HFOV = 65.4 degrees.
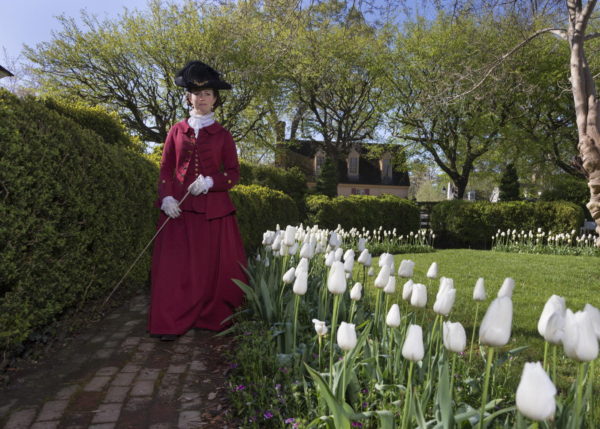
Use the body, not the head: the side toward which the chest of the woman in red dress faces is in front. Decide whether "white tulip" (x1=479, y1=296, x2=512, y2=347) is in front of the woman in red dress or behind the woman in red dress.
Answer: in front

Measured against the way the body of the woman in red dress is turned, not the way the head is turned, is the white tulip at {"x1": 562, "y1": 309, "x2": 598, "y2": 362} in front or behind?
in front

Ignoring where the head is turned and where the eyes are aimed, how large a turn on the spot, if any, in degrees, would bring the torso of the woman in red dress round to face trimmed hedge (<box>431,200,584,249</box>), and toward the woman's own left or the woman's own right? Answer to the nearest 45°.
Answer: approximately 135° to the woman's own left

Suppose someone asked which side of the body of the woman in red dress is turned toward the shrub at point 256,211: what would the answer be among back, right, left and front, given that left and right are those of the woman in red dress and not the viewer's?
back

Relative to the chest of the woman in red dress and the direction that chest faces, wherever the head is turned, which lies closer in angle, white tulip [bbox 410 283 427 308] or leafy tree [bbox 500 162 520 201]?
the white tulip

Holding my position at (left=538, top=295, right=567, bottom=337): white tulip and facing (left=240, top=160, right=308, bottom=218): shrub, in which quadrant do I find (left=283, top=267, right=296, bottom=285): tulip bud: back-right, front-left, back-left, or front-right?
front-left

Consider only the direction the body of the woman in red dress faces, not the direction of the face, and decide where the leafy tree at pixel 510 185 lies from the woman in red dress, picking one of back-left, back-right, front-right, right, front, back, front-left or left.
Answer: back-left

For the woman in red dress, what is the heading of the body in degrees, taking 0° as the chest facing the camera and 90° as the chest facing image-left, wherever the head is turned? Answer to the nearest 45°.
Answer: approximately 0°

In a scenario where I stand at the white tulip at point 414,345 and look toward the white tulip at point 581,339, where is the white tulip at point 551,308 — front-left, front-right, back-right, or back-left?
front-left
